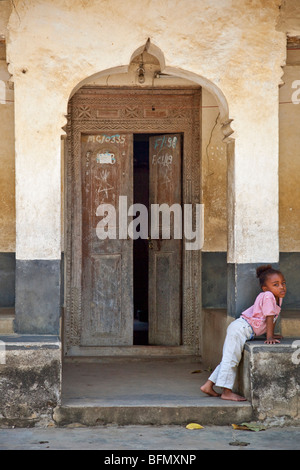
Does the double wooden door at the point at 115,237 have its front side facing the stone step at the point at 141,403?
yes

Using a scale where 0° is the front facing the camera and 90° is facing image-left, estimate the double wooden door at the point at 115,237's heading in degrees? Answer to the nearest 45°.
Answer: approximately 0°

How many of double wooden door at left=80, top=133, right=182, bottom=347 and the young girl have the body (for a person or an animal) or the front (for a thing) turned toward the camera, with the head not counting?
1

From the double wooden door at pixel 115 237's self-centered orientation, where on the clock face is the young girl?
The young girl is roughly at 11 o'clock from the double wooden door.

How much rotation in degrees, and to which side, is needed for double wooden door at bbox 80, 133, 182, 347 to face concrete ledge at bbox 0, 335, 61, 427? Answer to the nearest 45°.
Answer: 0° — it already faces it

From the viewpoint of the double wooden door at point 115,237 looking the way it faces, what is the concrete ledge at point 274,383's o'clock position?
The concrete ledge is roughly at 11 o'clock from the double wooden door.

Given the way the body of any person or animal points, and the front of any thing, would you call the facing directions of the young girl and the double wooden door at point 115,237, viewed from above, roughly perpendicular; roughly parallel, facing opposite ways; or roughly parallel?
roughly perpendicular
